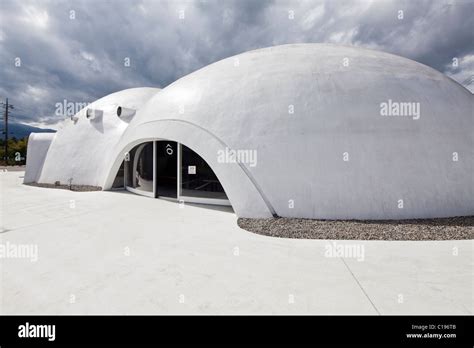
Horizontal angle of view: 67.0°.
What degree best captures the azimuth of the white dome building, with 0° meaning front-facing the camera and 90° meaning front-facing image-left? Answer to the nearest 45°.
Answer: approximately 45°
